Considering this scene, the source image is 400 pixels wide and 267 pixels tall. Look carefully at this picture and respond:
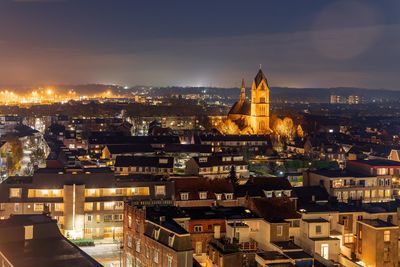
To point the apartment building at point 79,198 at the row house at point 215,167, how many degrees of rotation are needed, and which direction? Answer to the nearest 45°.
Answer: approximately 135° to its left

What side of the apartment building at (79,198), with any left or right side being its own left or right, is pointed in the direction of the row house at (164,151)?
back

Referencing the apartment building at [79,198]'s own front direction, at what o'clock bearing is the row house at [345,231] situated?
The row house is roughly at 10 o'clock from the apartment building.

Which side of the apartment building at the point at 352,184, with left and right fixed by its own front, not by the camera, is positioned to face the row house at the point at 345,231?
front

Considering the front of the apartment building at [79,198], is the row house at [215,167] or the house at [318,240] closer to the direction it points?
the house at [318,240]

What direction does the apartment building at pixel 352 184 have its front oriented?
toward the camera

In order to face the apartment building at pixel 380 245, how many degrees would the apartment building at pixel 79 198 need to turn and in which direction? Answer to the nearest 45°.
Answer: approximately 45° to its left

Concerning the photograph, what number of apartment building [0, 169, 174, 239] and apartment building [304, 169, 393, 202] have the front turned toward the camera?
2

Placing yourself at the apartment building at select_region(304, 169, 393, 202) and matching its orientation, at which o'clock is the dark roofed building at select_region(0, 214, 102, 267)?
the dark roofed building at select_region(0, 214, 102, 267) is roughly at 1 o'clock from the apartment building at select_region(304, 169, 393, 202).

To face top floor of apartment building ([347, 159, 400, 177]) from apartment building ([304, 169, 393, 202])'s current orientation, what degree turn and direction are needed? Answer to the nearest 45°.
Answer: approximately 135° to its left

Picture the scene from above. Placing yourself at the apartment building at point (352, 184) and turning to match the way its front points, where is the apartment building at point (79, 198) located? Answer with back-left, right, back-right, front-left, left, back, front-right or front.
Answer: front-right

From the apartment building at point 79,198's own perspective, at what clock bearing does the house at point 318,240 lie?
the house at point 318,240 is roughly at 10 o'clock from the apartment building at point 79,198.

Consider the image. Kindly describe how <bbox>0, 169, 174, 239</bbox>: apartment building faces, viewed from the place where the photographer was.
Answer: facing the viewer

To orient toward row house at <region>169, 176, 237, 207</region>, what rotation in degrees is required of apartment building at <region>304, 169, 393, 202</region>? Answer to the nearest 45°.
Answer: approximately 45° to its right

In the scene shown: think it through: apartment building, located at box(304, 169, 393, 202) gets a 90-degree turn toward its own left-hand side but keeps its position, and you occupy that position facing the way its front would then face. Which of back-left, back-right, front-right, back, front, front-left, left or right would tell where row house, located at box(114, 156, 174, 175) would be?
back
